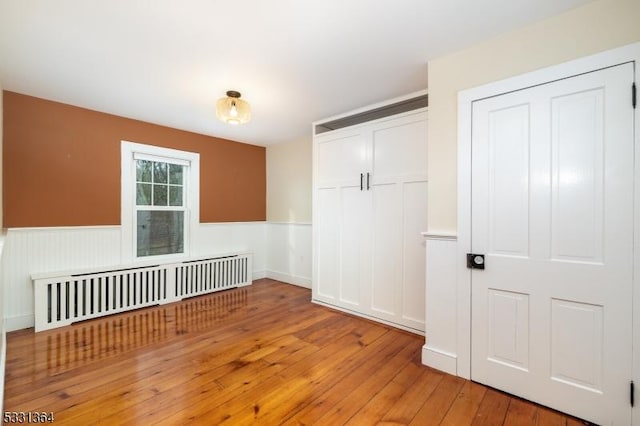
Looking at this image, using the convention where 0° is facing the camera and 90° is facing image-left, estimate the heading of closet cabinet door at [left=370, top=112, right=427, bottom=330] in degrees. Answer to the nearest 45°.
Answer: approximately 45°

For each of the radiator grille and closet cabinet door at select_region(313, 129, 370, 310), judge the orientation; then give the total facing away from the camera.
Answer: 0

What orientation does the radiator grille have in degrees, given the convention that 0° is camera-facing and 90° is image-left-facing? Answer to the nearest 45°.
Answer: approximately 315°

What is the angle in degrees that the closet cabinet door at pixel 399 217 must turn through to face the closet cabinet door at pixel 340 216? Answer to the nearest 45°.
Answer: approximately 90° to its right

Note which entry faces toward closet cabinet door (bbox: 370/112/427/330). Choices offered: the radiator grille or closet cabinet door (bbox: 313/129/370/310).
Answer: the radiator grille

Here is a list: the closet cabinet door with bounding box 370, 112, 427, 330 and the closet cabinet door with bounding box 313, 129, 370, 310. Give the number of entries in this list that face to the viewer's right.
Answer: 0

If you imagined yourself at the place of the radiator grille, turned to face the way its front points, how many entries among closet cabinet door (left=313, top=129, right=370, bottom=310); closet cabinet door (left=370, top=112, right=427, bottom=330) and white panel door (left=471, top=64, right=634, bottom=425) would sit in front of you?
3

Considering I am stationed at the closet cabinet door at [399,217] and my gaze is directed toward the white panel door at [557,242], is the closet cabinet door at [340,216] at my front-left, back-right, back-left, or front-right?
back-right

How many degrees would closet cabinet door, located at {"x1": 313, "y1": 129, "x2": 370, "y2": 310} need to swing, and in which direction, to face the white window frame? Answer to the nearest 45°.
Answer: approximately 45° to its right

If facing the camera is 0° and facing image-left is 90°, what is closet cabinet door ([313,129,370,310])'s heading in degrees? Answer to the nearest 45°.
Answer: approximately 45°

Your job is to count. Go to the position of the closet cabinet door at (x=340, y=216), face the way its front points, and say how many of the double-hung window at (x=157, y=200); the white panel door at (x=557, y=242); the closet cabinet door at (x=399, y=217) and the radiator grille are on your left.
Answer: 2

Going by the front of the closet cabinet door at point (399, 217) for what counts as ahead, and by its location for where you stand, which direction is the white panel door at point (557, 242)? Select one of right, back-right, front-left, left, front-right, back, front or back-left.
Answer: left

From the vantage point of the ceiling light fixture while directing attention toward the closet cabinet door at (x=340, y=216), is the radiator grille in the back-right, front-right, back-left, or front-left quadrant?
back-left

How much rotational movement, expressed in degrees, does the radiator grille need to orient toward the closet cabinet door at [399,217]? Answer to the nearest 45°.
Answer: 0° — it already faces it

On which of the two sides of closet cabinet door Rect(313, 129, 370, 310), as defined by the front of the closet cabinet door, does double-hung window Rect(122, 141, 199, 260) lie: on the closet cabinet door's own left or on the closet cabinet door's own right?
on the closet cabinet door's own right

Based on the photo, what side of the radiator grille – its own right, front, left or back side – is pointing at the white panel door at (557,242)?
front
